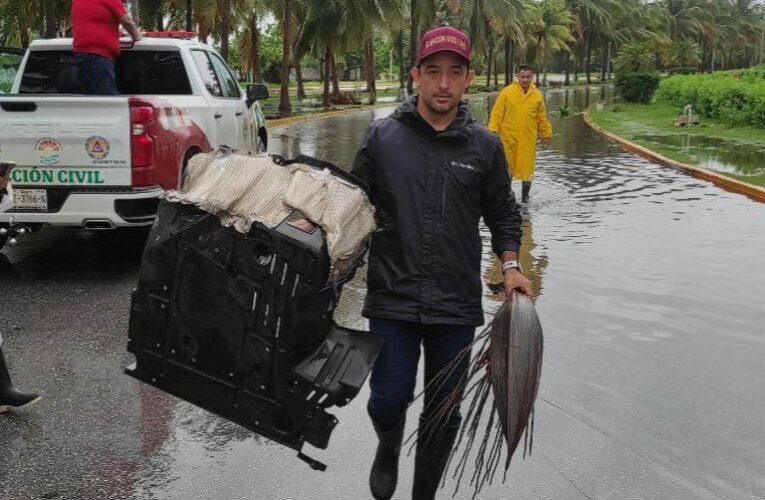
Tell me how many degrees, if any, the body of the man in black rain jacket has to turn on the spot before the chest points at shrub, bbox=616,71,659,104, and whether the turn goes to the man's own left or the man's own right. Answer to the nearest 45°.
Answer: approximately 180°

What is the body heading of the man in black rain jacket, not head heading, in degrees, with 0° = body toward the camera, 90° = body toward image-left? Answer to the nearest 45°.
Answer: approximately 0°

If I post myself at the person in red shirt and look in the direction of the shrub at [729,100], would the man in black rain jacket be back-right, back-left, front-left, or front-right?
back-right

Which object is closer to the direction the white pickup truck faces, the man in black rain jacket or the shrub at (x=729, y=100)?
the shrub

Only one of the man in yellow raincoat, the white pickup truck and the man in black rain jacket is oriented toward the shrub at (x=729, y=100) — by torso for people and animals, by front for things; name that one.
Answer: the white pickup truck

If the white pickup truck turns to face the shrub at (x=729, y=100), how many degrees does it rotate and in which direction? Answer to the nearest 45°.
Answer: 0° — it already faces it

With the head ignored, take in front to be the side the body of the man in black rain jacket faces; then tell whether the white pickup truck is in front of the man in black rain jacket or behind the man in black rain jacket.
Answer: behind

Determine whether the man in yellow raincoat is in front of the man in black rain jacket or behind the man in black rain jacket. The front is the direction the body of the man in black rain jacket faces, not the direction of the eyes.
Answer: behind

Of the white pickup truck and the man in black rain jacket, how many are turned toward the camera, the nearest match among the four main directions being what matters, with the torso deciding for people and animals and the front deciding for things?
1
